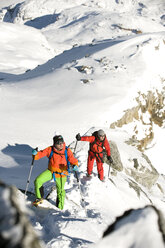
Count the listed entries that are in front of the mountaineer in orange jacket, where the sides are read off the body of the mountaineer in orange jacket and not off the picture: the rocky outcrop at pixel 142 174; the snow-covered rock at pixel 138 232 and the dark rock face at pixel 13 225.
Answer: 2

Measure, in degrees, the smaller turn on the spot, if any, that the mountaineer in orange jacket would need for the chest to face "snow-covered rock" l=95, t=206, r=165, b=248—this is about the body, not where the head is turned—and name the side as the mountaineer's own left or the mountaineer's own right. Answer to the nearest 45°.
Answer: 0° — they already face it

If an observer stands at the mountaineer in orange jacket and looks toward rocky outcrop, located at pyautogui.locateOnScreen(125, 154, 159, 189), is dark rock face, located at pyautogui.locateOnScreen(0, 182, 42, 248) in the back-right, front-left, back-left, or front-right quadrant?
back-right
